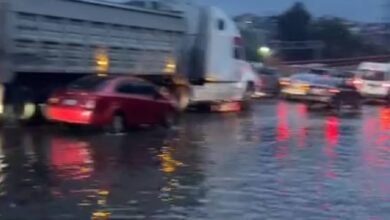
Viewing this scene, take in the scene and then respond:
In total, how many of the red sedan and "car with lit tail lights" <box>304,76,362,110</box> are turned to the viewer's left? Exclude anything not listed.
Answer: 0

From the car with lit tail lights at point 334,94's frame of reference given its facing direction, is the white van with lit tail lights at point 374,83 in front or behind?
in front

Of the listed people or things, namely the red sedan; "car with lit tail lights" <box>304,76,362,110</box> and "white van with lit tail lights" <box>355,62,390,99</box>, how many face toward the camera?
0

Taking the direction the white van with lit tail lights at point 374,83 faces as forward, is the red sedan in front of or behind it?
behind

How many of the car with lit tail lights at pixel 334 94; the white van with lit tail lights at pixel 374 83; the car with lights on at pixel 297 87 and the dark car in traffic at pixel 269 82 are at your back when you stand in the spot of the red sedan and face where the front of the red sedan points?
0

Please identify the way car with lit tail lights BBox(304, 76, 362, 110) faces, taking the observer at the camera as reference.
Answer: facing away from the viewer and to the right of the viewer

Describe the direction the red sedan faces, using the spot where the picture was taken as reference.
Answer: facing away from the viewer and to the right of the viewer

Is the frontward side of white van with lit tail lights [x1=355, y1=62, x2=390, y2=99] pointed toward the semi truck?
no

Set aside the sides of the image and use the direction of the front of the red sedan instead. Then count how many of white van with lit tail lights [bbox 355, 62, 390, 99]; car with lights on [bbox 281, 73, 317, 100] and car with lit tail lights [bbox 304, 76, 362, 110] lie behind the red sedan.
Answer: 0

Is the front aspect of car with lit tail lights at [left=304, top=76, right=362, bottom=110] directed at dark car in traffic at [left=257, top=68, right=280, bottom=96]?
no
